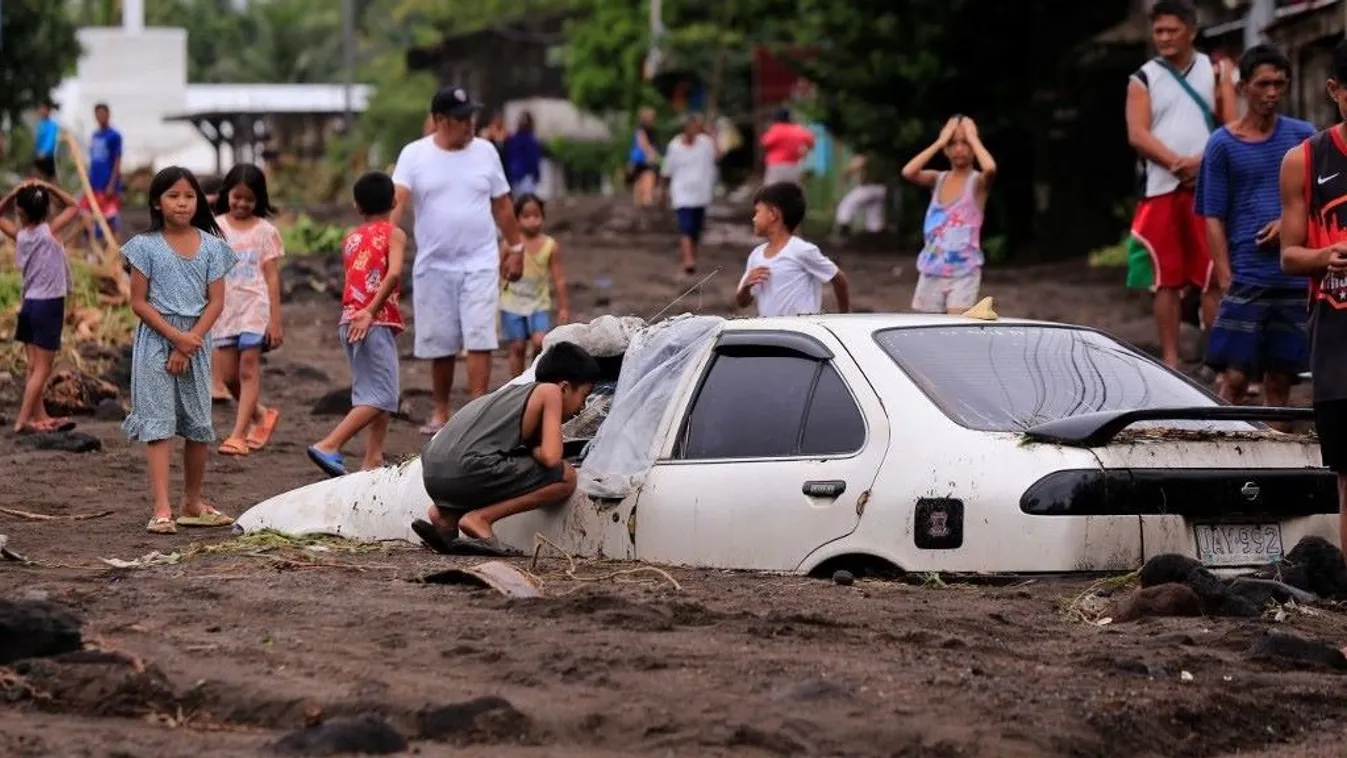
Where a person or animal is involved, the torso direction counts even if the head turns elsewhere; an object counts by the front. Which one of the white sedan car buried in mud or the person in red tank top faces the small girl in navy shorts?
the white sedan car buried in mud

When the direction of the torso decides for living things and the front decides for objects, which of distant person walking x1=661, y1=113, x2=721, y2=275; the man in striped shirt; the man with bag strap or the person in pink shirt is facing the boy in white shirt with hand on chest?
the distant person walking

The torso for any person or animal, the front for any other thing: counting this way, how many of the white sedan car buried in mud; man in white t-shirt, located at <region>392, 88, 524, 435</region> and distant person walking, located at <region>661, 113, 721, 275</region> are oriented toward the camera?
2

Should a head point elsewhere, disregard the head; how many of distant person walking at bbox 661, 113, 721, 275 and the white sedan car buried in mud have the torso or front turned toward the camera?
1

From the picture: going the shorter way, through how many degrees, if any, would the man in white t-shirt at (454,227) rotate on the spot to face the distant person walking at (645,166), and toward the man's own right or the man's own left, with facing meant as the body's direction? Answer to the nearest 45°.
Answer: approximately 180°

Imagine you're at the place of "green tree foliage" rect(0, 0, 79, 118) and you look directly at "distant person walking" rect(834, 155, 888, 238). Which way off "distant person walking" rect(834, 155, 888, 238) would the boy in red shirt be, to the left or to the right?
right

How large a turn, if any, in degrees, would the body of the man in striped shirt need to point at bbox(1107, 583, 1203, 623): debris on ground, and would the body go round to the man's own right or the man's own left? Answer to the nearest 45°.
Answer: approximately 45° to the man's own right

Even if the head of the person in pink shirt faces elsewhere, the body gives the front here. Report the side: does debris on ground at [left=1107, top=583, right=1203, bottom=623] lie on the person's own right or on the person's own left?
on the person's own left
